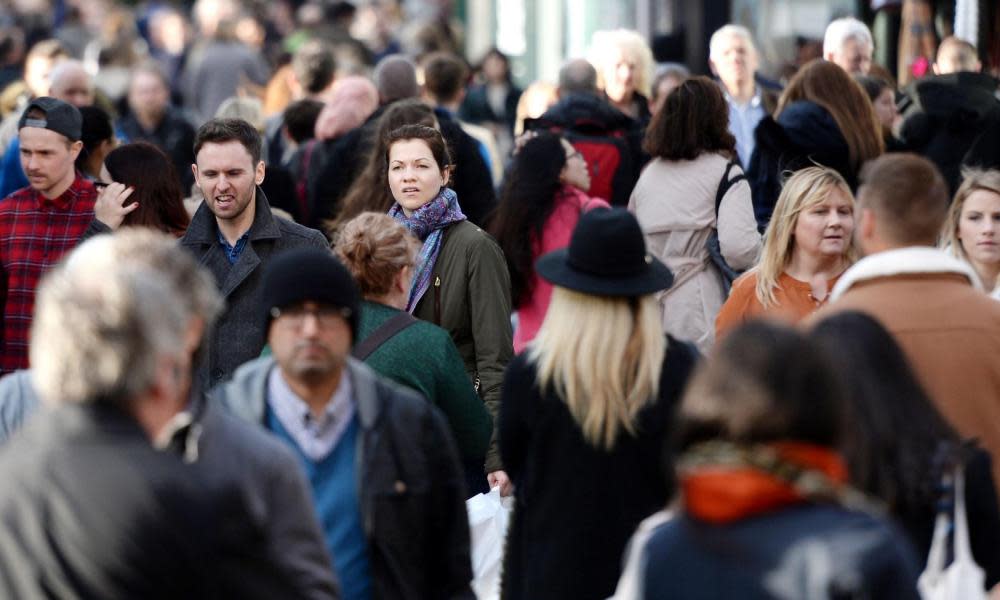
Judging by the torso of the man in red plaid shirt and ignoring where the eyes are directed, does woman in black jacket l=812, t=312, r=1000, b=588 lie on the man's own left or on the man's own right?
on the man's own left

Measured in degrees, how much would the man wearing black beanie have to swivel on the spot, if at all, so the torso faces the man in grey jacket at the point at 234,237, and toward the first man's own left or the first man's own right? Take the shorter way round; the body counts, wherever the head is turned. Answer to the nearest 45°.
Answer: approximately 180°

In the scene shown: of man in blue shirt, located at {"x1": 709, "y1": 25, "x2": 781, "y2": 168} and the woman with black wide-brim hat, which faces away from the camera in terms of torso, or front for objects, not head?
the woman with black wide-brim hat

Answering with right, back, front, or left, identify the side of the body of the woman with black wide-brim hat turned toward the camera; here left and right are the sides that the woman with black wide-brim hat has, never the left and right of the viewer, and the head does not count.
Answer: back

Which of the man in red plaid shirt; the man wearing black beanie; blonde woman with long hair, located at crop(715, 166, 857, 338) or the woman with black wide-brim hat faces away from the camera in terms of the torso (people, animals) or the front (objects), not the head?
the woman with black wide-brim hat

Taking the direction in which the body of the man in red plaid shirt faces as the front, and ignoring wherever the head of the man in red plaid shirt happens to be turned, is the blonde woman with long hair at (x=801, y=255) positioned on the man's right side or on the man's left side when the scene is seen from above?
on the man's left side

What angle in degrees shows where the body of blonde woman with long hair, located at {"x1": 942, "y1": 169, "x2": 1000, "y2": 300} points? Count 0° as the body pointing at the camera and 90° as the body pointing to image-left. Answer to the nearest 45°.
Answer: approximately 315°

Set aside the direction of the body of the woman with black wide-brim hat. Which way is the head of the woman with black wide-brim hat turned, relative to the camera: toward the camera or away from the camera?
away from the camera

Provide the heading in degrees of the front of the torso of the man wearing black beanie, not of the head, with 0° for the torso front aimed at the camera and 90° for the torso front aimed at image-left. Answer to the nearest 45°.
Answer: approximately 0°

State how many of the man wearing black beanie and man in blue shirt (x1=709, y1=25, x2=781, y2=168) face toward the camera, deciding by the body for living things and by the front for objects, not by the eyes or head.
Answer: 2

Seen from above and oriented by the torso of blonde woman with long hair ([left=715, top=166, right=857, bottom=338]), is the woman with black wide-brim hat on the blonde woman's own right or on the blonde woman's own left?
on the blonde woman's own right

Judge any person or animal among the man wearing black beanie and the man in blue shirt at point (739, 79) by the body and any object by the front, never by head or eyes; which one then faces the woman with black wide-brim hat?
the man in blue shirt
